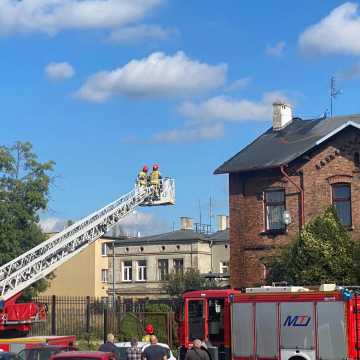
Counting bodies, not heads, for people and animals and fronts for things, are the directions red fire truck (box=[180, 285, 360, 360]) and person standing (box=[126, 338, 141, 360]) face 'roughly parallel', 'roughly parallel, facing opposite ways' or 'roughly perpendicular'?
roughly perpendicular

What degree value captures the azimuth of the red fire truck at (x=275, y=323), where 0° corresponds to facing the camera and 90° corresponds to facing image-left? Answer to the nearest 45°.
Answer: approximately 90°

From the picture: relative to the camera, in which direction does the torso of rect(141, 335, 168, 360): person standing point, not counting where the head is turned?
away from the camera

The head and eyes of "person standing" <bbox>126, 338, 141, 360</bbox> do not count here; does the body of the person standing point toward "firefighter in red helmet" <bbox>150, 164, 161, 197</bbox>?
yes

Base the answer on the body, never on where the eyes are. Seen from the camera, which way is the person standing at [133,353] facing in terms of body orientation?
away from the camera

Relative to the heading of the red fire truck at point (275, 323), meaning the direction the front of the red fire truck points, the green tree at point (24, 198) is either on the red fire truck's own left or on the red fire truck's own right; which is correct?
on the red fire truck's own right

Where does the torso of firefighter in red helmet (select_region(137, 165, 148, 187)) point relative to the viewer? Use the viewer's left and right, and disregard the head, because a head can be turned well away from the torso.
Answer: facing to the right of the viewer

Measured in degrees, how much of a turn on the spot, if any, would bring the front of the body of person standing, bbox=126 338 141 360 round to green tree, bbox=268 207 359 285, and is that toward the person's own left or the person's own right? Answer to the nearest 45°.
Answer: approximately 45° to the person's own right
